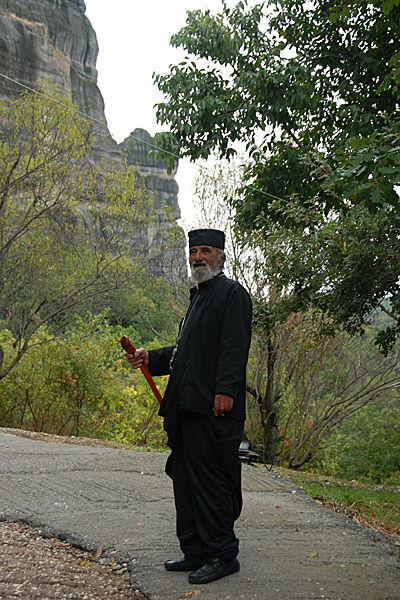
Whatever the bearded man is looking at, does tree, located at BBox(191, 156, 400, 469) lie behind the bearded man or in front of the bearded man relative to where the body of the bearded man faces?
behind
